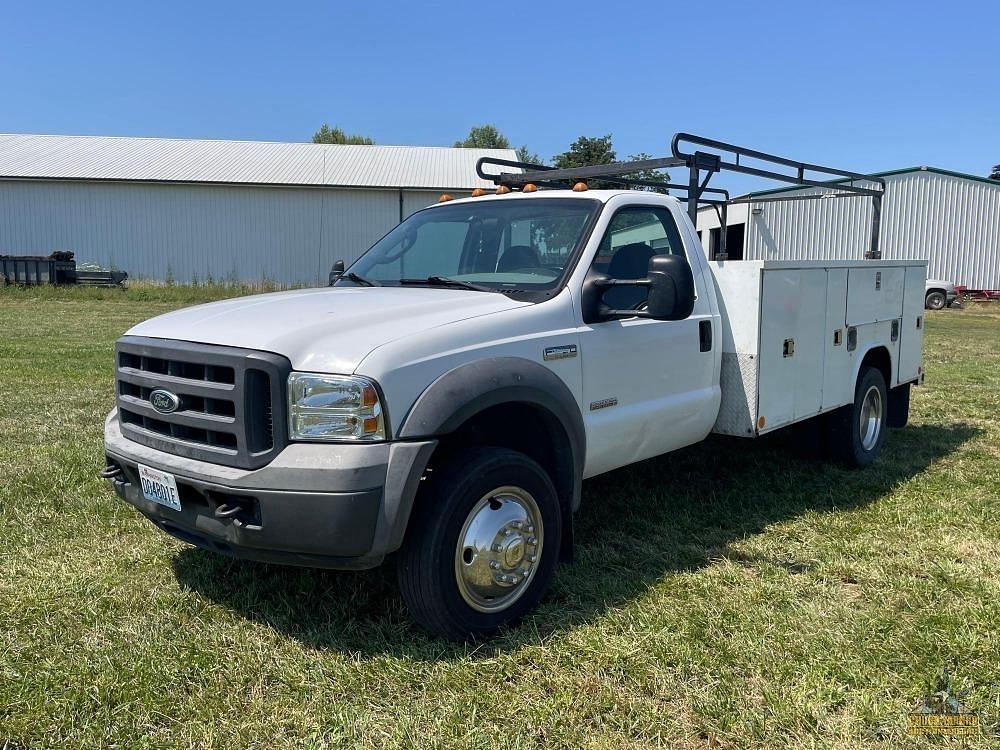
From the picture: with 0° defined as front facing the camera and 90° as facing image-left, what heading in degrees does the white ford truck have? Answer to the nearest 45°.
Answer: approximately 45°

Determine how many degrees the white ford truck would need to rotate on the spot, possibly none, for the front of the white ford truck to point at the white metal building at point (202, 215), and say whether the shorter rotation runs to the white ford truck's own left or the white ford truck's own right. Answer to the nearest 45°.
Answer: approximately 135° to the white ford truck's own right

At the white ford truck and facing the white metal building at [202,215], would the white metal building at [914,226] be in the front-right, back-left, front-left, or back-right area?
front-right

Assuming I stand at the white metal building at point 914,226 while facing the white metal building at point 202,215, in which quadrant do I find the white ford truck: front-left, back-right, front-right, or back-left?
front-left

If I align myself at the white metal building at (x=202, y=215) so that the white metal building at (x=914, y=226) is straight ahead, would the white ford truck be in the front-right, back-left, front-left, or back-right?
front-right

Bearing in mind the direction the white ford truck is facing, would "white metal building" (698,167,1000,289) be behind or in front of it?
behind
